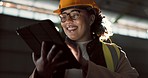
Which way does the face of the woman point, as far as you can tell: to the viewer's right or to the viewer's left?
to the viewer's left

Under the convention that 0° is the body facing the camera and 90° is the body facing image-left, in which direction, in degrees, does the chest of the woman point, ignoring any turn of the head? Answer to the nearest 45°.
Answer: approximately 45°
